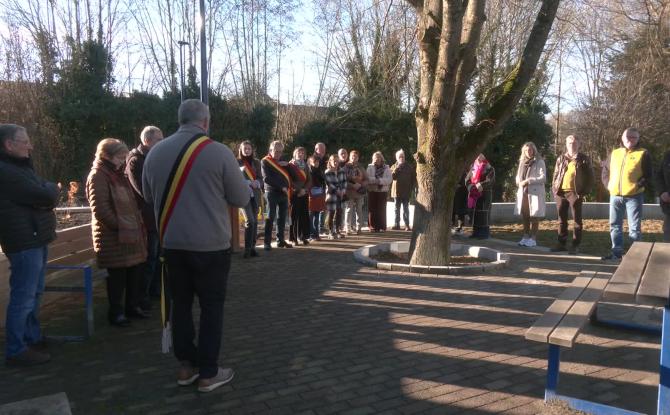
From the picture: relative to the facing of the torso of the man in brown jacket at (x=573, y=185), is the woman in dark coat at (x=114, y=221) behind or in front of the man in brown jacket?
in front

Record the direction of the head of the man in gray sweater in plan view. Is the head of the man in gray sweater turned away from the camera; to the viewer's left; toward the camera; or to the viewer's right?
away from the camera

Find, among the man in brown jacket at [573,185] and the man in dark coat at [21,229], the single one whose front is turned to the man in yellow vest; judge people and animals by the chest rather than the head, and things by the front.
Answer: the man in dark coat

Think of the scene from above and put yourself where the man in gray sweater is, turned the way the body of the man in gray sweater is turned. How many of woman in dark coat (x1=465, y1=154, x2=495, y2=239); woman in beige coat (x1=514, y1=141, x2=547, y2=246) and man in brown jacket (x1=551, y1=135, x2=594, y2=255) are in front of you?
3

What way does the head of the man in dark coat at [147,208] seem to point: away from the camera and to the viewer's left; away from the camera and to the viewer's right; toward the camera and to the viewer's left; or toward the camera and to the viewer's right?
away from the camera and to the viewer's right

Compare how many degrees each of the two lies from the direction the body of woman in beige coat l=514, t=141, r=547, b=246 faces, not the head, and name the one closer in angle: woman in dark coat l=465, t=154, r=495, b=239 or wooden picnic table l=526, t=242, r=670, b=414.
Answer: the wooden picnic table

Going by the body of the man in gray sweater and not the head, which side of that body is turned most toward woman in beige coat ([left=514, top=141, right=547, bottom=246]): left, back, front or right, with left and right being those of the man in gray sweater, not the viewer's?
front

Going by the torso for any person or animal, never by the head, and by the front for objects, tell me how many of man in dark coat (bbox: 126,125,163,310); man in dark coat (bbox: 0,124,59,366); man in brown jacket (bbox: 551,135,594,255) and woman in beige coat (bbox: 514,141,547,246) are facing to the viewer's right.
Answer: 2

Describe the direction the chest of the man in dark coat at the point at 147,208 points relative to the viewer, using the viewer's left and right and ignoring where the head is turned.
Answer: facing to the right of the viewer

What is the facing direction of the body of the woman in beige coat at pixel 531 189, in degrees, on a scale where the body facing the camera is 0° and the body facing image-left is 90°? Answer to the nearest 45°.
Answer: approximately 45°

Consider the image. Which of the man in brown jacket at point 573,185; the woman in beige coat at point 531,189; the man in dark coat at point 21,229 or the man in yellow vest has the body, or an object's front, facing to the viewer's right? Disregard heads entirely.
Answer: the man in dark coat

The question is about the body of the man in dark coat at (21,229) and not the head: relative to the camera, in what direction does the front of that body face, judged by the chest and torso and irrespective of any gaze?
to the viewer's right

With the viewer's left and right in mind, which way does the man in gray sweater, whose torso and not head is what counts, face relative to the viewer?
facing away from the viewer and to the right of the viewer

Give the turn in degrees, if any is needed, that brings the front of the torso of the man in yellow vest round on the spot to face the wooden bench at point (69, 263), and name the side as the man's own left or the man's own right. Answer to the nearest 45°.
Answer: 0° — they already face it
